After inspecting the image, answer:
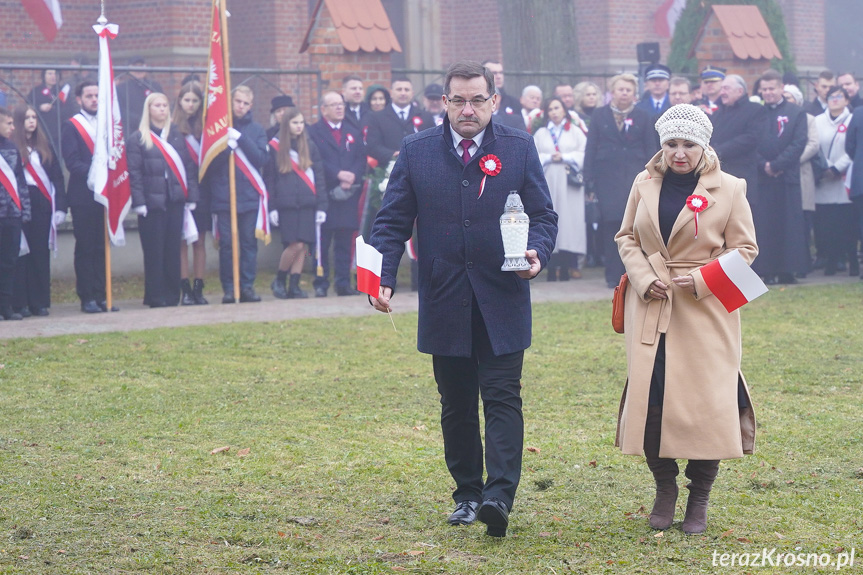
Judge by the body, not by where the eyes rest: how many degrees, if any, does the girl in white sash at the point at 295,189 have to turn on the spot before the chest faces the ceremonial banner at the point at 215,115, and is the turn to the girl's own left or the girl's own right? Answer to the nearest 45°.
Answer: approximately 90° to the girl's own right

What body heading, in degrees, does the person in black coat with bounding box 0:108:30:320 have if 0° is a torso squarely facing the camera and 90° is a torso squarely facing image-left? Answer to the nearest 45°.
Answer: approximately 315°

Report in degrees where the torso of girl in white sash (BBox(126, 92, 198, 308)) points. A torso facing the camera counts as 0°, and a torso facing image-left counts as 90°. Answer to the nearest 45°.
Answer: approximately 315°

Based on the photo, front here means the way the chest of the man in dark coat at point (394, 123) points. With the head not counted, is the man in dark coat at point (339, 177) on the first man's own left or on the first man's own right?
on the first man's own right

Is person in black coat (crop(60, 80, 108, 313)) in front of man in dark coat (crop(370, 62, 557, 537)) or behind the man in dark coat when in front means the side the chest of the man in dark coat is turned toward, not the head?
behind

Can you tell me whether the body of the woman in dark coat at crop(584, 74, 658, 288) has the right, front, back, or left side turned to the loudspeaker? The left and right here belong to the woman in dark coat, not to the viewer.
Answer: back

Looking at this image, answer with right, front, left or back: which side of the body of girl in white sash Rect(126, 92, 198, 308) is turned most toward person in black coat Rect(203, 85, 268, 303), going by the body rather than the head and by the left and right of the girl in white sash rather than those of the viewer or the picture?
left
